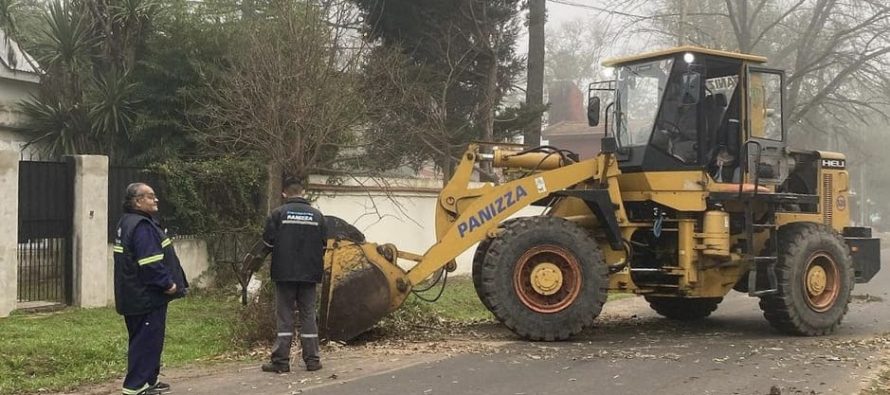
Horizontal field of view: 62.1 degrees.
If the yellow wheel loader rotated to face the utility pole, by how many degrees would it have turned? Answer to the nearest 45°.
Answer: approximately 135° to its right

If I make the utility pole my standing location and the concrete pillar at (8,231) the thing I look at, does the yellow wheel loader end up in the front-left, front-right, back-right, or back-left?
front-left

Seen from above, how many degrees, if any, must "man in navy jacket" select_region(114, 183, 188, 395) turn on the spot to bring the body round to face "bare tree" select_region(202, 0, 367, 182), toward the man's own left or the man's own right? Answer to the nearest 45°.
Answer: approximately 90° to the man's own left

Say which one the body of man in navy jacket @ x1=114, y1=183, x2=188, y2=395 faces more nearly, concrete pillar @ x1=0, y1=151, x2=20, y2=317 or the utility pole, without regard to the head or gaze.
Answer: the utility pole

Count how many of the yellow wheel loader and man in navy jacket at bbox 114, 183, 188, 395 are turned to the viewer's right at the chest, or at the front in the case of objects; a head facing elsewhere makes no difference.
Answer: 1

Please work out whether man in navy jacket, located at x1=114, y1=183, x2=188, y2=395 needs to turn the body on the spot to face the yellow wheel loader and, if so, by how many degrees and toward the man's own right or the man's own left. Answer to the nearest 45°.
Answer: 0° — they already face it

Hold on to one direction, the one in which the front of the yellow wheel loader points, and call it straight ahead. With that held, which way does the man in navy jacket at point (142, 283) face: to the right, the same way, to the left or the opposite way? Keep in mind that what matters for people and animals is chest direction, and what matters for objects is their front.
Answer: the opposite way

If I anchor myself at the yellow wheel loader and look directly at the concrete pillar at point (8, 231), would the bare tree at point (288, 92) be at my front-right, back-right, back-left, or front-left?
front-right

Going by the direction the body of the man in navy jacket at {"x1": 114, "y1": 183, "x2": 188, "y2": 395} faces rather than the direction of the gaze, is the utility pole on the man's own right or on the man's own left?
on the man's own left

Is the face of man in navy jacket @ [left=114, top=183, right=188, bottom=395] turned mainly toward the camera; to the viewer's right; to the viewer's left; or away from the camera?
to the viewer's right

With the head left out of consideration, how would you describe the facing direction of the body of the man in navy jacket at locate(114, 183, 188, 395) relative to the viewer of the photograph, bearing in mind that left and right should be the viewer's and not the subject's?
facing to the right of the viewer

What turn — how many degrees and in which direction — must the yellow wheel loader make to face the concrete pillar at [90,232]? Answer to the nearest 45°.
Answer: approximately 45° to its right

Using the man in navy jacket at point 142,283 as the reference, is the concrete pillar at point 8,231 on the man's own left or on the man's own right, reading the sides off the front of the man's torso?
on the man's own left
